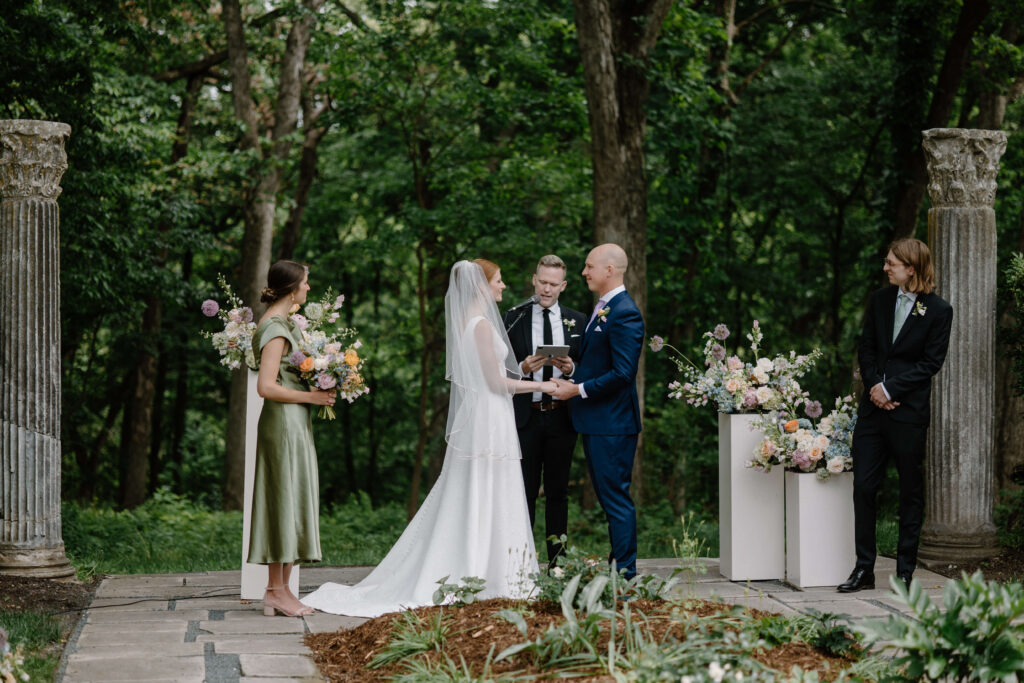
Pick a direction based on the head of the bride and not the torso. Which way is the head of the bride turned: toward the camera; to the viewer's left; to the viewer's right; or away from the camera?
to the viewer's right

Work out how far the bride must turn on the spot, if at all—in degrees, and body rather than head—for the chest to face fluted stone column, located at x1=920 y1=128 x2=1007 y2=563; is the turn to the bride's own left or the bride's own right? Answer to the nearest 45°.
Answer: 0° — they already face it

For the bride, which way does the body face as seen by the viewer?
to the viewer's right

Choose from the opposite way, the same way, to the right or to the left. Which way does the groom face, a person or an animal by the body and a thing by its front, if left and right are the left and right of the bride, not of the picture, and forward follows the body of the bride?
the opposite way

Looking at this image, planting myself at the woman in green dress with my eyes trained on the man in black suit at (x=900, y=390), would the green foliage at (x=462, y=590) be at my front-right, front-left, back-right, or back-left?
front-right

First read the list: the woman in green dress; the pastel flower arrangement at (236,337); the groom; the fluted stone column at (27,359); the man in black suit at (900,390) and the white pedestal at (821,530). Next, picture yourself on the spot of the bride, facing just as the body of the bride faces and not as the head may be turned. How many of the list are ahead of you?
3

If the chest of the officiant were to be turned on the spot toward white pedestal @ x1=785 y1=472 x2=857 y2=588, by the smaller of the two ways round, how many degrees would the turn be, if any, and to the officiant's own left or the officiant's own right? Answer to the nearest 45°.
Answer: approximately 90° to the officiant's own left

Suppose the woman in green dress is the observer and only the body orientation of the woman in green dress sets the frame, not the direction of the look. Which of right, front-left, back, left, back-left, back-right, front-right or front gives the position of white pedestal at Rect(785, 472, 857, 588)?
front

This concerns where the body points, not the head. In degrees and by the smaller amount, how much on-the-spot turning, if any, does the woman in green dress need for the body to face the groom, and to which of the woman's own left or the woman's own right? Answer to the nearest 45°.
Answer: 0° — they already face them

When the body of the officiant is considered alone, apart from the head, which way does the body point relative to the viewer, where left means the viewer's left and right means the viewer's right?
facing the viewer

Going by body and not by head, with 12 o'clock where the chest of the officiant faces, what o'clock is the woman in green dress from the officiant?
The woman in green dress is roughly at 2 o'clock from the officiant.

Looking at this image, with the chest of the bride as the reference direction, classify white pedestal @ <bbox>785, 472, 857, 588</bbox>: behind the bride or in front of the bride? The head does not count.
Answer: in front

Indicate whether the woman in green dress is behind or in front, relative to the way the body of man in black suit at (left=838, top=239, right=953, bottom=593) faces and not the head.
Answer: in front

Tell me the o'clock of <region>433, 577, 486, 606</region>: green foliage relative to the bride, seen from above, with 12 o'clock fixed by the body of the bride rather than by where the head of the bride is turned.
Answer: The green foliage is roughly at 3 o'clock from the bride.

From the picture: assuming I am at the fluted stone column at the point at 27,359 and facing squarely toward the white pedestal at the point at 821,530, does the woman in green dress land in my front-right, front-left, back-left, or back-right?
front-right

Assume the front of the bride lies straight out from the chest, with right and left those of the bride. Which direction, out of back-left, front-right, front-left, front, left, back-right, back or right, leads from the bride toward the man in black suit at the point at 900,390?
front

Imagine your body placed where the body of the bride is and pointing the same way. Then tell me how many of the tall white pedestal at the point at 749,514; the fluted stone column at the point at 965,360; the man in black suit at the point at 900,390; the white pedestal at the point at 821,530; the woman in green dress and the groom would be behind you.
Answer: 1

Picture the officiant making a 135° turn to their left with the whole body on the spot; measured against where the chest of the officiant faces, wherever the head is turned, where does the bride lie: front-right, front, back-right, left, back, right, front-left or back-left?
back

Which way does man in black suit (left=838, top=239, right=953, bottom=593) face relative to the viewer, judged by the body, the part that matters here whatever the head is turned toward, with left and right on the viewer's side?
facing the viewer and to the left of the viewer

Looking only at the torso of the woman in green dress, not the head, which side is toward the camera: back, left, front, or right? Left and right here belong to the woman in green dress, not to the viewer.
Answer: right

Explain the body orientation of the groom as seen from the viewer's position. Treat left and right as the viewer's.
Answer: facing to the left of the viewer

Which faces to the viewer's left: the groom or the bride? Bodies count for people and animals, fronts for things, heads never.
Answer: the groom
